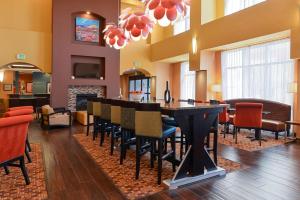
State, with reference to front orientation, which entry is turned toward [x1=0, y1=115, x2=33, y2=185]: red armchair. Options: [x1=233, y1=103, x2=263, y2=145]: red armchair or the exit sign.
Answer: the exit sign

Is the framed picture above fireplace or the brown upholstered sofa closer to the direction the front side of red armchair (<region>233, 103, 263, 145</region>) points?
the brown upholstered sofa

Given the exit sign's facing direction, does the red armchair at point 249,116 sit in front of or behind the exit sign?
in front

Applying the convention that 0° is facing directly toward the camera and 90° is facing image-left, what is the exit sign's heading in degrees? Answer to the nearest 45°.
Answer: approximately 0°

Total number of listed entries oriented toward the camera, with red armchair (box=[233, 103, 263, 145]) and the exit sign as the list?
1

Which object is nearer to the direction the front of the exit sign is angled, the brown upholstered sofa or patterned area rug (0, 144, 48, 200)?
the patterned area rug

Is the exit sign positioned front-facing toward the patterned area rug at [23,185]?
yes
